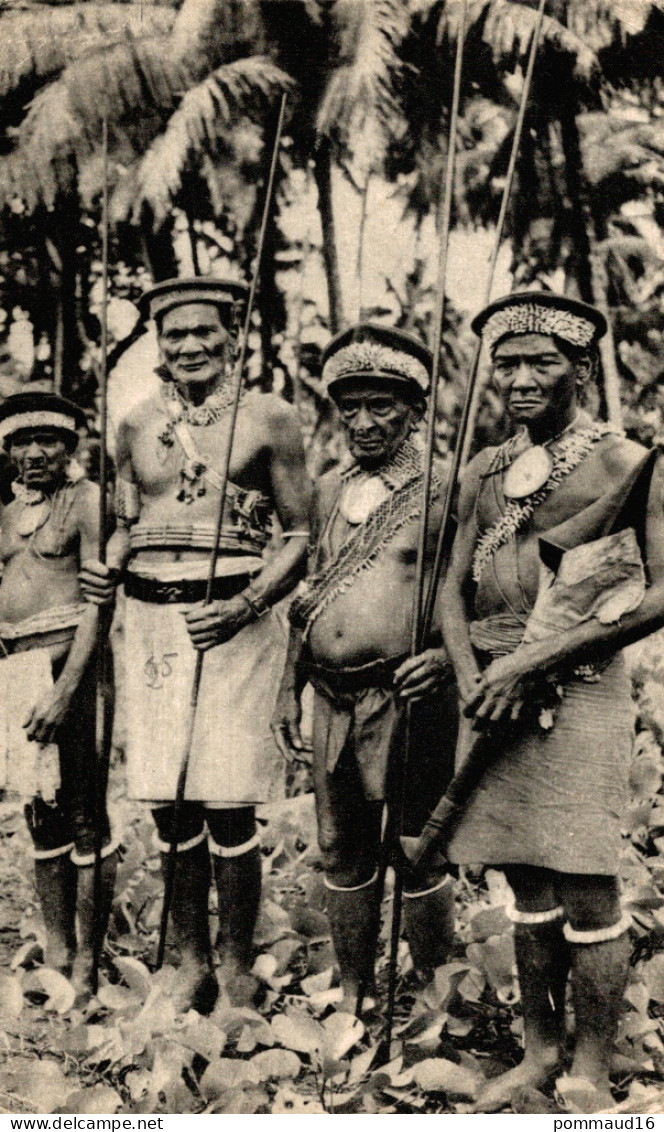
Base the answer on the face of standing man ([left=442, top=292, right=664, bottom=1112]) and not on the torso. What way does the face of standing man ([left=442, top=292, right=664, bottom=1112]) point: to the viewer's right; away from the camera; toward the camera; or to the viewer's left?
toward the camera

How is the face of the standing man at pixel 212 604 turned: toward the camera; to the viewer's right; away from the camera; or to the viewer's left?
toward the camera

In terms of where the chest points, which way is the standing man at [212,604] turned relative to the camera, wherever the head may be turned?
toward the camera

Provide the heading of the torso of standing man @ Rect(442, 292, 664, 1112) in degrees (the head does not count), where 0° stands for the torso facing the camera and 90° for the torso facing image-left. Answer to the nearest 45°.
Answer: approximately 45°

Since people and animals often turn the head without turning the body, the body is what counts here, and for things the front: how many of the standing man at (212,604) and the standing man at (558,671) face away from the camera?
0

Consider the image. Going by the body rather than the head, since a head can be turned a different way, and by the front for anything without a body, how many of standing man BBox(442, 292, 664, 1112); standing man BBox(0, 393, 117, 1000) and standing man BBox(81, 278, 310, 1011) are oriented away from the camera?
0

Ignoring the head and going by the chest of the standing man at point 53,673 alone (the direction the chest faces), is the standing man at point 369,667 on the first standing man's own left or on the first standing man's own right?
on the first standing man's own left

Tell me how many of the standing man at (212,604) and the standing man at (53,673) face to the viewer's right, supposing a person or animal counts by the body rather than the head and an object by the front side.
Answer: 0

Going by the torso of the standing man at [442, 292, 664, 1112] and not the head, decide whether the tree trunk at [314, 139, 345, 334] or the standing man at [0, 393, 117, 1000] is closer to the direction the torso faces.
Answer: the standing man

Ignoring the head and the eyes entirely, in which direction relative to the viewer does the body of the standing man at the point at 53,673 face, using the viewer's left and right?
facing the viewer and to the left of the viewer

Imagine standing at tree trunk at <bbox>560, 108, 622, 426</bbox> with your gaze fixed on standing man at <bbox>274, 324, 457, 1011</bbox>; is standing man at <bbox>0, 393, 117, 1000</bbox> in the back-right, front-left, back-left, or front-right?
front-right

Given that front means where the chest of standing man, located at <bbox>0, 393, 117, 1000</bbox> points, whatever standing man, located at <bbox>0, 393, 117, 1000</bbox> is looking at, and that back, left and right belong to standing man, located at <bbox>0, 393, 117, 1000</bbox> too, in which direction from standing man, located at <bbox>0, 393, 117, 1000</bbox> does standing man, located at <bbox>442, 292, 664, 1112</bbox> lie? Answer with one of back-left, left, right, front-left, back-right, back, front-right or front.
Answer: left
